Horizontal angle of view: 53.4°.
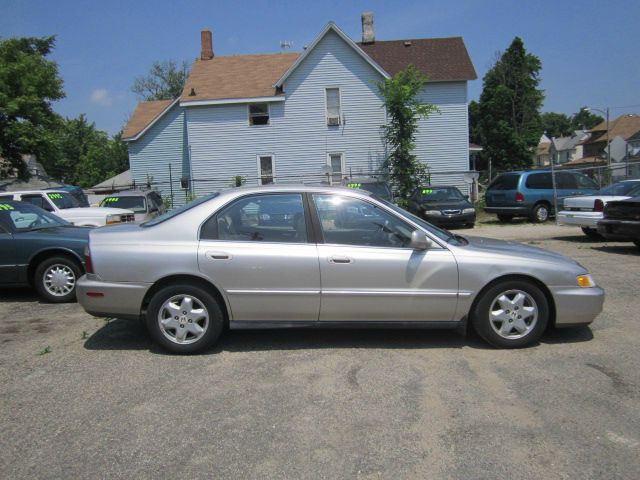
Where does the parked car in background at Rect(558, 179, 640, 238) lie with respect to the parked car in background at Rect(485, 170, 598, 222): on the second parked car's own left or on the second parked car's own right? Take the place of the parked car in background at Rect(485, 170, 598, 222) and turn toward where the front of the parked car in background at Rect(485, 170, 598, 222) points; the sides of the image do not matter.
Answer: on the second parked car's own right

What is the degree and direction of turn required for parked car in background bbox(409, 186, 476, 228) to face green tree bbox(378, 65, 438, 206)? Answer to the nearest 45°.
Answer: approximately 135° to its left

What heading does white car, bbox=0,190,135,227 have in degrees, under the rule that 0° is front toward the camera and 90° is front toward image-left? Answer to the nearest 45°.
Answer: approximately 315°

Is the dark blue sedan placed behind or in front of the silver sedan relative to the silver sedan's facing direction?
behind

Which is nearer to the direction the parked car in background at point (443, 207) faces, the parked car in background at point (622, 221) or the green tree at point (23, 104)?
the parked car in background

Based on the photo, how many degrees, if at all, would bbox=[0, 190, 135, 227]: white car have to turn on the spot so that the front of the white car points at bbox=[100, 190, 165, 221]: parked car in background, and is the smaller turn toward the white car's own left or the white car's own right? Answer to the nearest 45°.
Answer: approximately 90° to the white car's own left

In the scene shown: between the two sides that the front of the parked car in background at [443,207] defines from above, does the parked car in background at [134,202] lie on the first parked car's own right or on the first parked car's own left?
on the first parked car's own right

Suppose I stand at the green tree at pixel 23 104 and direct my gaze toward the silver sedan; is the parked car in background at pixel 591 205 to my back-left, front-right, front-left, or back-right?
front-left

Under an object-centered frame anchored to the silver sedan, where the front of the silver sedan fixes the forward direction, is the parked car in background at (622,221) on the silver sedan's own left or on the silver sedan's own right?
on the silver sedan's own left

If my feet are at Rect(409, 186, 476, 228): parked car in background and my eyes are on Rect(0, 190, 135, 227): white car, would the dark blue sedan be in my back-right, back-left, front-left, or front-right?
front-left

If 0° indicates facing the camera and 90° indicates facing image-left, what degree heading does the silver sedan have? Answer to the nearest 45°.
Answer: approximately 270°

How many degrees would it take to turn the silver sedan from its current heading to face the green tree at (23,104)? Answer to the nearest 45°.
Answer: approximately 135° to its left
